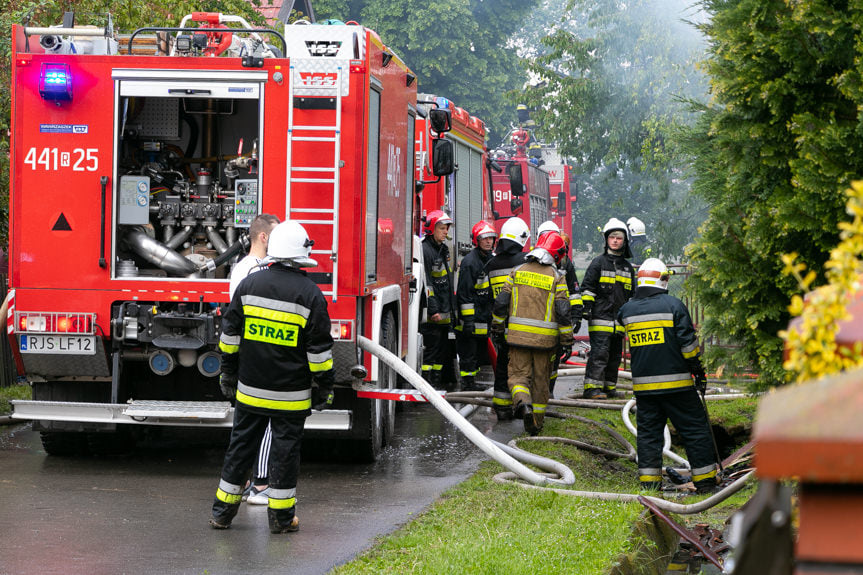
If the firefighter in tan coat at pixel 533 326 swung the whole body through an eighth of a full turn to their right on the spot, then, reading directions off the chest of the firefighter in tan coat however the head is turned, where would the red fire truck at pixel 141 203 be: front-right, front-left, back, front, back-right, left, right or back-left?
back

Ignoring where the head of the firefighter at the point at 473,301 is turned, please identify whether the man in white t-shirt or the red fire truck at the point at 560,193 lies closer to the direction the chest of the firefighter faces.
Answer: the man in white t-shirt

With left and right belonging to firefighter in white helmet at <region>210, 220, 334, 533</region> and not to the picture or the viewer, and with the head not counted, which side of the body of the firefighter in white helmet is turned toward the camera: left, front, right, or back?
back

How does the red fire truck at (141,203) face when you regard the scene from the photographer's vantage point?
facing away from the viewer

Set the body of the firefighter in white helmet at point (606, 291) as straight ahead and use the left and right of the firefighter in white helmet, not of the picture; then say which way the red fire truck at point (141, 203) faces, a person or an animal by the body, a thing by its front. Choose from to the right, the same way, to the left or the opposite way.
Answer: the opposite way

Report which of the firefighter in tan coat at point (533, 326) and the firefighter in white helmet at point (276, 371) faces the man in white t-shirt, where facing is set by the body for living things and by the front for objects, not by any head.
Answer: the firefighter in white helmet at point (276, 371)

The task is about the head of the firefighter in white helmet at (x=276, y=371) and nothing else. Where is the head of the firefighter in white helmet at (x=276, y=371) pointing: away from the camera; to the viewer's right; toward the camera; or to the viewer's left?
away from the camera

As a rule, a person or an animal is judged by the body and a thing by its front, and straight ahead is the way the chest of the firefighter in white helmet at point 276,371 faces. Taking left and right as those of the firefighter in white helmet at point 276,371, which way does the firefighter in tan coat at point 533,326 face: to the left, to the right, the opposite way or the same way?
the same way

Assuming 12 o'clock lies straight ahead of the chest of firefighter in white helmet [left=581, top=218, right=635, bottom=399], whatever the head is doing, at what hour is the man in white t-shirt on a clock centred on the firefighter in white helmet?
The man in white t-shirt is roughly at 1 o'clock from the firefighter in white helmet.

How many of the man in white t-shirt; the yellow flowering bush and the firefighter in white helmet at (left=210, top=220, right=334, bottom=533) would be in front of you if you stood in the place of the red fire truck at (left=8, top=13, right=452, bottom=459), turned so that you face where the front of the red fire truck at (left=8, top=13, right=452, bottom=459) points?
0

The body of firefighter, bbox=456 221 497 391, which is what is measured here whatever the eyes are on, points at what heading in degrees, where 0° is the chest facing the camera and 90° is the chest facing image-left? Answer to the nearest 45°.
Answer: approximately 315°

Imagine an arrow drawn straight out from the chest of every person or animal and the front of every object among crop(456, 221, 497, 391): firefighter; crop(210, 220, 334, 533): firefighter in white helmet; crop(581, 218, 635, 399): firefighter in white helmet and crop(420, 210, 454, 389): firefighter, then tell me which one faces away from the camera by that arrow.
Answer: crop(210, 220, 334, 533): firefighter in white helmet

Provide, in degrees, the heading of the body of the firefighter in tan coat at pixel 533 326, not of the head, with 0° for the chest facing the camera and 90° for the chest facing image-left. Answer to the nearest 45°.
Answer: approximately 180°

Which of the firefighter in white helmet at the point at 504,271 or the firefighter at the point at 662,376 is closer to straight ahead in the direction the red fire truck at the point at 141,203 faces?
the firefighter in white helmet

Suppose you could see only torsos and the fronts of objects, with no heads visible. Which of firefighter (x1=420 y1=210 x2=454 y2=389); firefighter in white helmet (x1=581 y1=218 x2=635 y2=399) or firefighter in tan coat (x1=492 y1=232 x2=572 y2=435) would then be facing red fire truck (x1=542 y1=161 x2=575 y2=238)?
firefighter in tan coat (x1=492 y1=232 x2=572 y2=435)

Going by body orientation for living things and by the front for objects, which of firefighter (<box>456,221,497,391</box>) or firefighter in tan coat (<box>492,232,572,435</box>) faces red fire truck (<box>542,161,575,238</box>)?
the firefighter in tan coat

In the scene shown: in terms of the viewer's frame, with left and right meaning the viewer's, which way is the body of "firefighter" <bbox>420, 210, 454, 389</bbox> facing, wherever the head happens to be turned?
facing the viewer and to the right of the viewer

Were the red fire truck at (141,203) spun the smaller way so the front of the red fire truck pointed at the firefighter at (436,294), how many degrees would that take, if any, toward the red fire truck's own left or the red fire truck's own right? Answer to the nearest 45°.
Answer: approximately 45° to the red fire truck's own right

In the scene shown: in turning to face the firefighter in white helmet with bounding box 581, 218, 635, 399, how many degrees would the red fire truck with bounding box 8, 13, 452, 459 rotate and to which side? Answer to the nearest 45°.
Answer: approximately 45° to its right

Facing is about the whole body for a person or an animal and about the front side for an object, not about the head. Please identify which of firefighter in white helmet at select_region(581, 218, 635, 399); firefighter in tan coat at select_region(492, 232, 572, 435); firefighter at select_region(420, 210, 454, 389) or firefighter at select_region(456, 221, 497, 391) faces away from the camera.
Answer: firefighter in tan coat at select_region(492, 232, 572, 435)

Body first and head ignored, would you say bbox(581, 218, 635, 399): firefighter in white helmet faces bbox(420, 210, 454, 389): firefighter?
no
